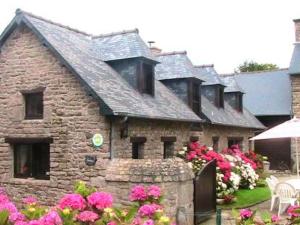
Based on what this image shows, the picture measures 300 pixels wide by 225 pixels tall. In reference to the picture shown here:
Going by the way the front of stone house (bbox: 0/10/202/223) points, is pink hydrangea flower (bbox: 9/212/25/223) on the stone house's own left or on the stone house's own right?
on the stone house's own right

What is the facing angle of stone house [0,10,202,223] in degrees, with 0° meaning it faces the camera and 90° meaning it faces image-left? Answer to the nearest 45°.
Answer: approximately 315°

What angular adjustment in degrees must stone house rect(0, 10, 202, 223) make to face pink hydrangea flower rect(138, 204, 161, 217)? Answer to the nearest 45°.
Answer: approximately 45° to its right

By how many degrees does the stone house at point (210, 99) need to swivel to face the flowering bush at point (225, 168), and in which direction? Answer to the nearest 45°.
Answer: approximately 45° to its right

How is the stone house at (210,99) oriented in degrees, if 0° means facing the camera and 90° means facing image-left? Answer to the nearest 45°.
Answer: approximately 315°
